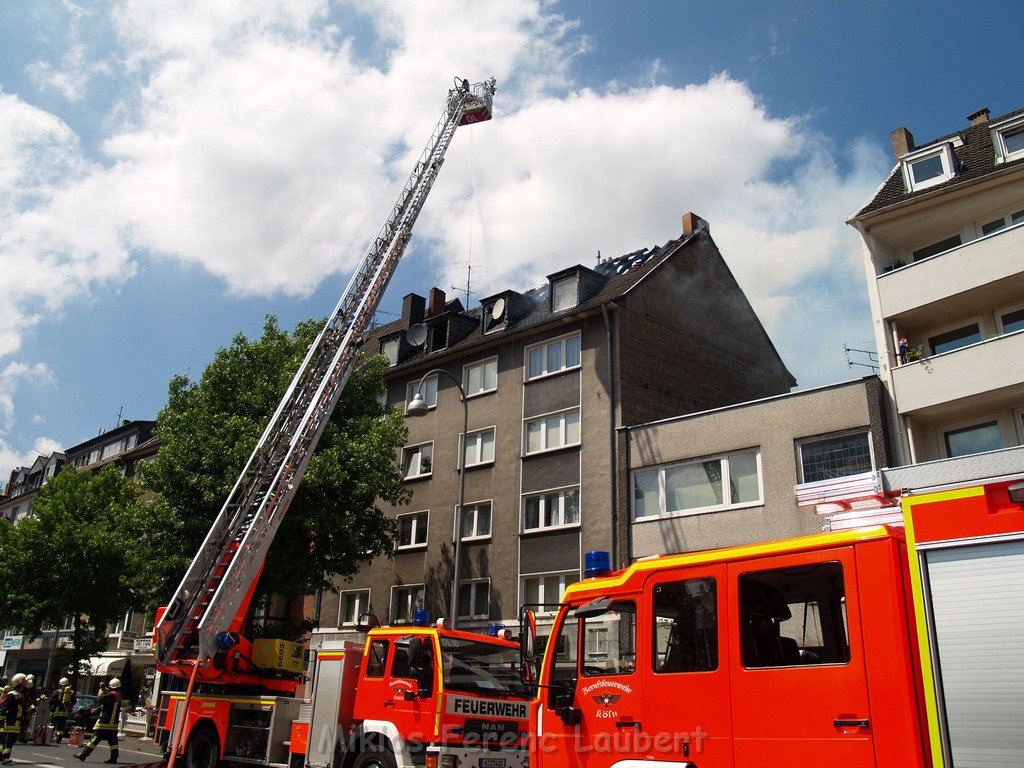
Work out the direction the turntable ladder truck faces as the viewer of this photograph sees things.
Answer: facing the viewer and to the right of the viewer

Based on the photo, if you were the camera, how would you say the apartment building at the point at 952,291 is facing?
facing the viewer and to the left of the viewer

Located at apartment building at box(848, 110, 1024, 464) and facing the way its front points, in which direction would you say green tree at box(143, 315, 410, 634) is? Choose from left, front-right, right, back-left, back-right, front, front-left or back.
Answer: front-right

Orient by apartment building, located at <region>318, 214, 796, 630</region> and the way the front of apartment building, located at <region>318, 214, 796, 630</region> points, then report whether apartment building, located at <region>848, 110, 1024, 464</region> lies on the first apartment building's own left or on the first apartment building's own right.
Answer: on the first apartment building's own left

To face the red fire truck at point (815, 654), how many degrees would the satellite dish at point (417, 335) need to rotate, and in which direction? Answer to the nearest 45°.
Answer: approximately 45° to its left

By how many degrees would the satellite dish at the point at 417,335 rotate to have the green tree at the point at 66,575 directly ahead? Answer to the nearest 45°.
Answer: approximately 45° to its right

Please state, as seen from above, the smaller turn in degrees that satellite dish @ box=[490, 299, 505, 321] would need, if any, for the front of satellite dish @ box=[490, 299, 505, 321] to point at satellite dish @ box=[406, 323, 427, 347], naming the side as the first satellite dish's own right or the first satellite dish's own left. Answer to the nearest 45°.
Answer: approximately 90° to the first satellite dish's own right

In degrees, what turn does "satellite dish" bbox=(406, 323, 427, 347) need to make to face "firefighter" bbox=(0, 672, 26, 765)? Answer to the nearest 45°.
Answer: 0° — it already faces them

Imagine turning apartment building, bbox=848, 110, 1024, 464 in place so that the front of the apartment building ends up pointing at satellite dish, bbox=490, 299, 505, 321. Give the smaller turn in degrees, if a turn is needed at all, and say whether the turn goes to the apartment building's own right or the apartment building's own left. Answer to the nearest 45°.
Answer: approximately 45° to the apartment building's own right

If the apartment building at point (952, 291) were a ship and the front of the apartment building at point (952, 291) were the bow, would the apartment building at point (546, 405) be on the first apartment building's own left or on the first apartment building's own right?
on the first apartment building's own right

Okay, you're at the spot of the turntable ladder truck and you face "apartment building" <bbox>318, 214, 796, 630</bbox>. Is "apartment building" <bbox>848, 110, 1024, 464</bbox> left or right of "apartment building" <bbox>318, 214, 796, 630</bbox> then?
right
